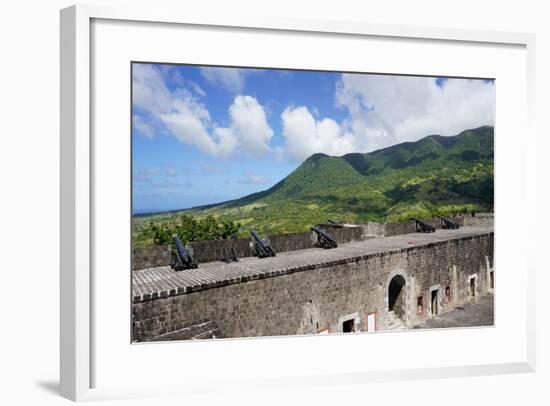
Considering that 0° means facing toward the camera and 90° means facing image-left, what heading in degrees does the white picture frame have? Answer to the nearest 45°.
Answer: approximately 315°
